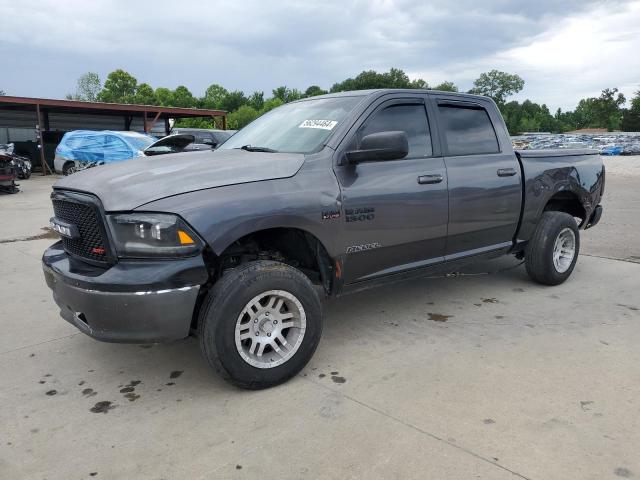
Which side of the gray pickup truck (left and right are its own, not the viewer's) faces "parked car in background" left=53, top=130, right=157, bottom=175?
right

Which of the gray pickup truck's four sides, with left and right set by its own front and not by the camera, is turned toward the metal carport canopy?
right

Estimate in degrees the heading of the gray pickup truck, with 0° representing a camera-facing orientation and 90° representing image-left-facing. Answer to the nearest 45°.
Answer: approximately 45°

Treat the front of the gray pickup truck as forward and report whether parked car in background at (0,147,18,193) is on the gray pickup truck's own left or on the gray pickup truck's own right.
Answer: on the gray pickup truck's own right
